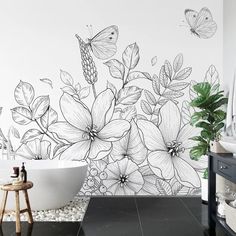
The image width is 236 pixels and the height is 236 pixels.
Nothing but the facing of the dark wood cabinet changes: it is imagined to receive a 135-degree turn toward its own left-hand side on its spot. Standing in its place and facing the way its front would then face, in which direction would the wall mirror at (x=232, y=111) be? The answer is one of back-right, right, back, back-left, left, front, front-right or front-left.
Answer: left

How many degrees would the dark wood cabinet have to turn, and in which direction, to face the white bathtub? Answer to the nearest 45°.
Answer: approximately 45° to its right

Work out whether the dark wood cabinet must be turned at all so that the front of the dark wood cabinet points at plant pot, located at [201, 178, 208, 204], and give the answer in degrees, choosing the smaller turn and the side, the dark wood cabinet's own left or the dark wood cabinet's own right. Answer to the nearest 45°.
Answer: approximately 135° to the dark wood cabinet's own right

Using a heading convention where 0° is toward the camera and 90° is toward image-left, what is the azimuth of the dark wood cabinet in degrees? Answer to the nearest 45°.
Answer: approximately 45°

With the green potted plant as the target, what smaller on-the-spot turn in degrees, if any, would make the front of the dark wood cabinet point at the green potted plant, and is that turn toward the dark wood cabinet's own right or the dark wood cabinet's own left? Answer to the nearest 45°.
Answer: approximately 135° to the dark wood cabinet's own right
